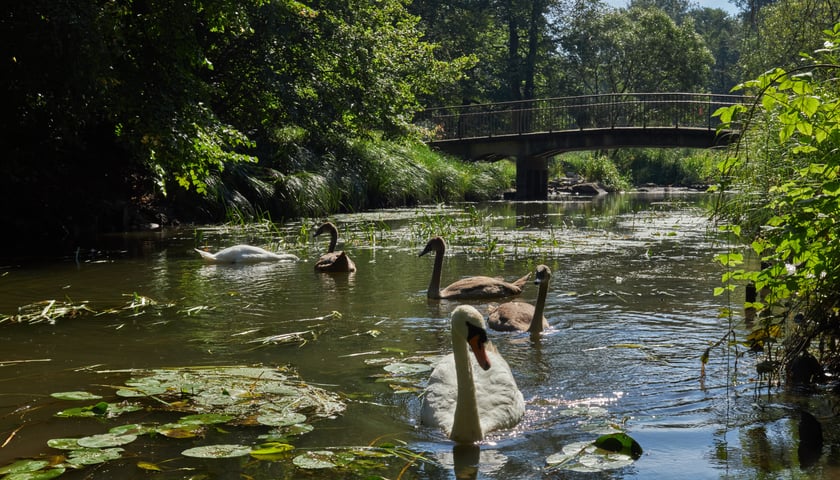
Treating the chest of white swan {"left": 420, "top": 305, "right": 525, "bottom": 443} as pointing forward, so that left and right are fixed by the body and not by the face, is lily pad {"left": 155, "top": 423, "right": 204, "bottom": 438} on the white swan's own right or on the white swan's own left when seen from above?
on the white swan's own right

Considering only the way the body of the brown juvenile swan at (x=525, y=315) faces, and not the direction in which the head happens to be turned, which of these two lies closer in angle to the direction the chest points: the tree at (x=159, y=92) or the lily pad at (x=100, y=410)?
the lily pad

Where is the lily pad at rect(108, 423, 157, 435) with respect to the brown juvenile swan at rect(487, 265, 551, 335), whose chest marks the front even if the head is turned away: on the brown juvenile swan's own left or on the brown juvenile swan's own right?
on the brown juvenile swan's own right

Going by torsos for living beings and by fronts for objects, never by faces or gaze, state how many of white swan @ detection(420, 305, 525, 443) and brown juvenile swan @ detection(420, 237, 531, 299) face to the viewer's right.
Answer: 0

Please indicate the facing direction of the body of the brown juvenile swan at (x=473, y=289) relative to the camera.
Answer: to the viewer's left

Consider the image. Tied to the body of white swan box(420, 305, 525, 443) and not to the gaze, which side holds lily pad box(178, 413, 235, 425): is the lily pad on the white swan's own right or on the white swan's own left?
on the white swan's own right

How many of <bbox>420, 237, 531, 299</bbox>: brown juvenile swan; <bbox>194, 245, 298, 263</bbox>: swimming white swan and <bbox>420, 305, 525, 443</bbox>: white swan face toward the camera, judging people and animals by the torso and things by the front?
1

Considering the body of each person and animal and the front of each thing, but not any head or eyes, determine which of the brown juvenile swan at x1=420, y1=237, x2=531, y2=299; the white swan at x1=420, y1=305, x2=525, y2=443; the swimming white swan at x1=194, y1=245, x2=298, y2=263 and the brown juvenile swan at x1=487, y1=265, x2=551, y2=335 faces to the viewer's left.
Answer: the brown juvenile swan at x1=420, y1=237, x2=531, y2=299

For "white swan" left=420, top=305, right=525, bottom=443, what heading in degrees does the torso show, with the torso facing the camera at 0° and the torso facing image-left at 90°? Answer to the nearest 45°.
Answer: approximately 0°

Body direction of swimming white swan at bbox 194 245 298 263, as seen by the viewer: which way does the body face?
to the viewer's right

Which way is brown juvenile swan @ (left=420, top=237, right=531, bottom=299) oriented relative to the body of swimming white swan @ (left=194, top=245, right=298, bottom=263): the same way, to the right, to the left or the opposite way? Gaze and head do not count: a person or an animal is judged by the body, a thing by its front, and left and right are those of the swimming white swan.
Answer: the opposite way

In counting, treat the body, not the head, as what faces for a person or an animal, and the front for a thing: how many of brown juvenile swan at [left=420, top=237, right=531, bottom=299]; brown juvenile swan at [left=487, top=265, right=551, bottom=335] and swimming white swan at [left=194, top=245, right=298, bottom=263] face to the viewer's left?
1

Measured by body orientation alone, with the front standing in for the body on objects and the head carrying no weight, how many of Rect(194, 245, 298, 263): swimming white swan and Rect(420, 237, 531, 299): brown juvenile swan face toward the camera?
0

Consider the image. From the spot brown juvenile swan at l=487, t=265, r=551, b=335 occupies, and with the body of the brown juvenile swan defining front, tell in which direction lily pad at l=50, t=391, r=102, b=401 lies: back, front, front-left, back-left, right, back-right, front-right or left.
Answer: right
